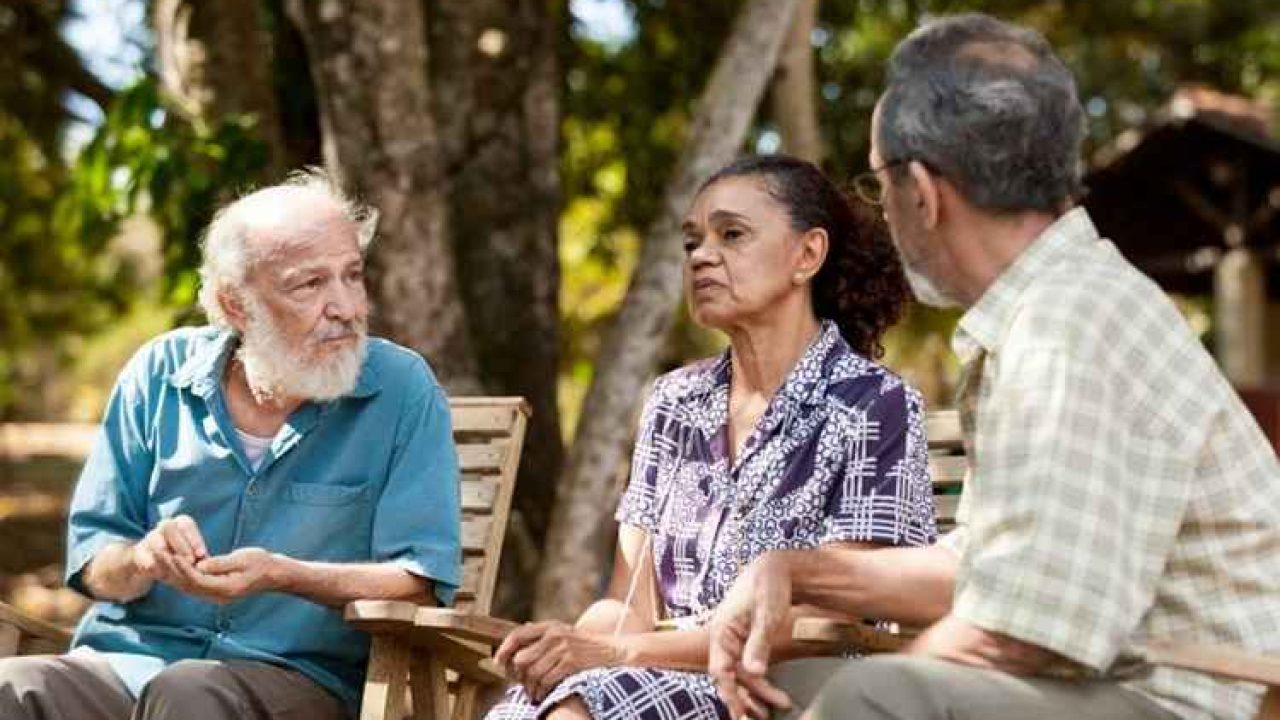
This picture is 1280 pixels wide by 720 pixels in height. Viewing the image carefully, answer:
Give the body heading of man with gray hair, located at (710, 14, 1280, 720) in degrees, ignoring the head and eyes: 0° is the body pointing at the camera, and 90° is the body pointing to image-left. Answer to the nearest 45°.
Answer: approximately 90°

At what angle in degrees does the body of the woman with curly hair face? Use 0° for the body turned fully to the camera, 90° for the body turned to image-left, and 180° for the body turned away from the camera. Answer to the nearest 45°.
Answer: approximately 45°

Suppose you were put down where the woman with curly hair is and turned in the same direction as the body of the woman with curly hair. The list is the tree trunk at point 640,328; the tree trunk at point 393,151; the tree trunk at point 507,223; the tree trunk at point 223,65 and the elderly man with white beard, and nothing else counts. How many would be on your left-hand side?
0

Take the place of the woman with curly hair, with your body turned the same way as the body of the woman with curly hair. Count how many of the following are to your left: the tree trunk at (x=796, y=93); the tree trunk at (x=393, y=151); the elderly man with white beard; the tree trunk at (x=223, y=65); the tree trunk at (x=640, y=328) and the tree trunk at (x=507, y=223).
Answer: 0

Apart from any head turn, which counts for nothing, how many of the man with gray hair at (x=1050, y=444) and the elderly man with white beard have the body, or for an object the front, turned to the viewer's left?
1

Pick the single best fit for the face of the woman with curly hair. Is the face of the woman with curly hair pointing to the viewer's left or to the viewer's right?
to the viewer's left

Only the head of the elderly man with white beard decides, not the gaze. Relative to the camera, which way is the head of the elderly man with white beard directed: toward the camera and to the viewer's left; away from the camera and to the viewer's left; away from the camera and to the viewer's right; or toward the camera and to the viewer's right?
toward the camera and to the viewer's right

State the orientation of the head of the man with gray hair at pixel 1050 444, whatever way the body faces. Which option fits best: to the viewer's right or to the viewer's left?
to the viewer's left

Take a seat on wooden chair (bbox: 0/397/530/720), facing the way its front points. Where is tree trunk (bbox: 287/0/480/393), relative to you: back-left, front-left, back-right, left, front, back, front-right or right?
back-right

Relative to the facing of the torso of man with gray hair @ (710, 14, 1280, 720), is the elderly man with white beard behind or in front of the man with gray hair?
in front

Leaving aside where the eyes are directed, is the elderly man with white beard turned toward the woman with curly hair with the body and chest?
no

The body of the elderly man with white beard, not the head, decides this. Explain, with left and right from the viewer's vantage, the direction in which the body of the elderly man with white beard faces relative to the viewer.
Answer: facing the viewer

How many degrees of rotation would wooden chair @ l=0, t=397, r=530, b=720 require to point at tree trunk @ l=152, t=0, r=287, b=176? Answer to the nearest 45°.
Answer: approximately 135° to its right
